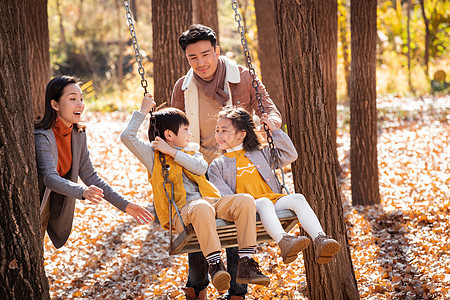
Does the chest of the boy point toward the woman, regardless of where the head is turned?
no

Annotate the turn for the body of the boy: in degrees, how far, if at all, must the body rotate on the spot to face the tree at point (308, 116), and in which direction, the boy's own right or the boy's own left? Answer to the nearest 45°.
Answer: approximately 90° to the boy's own left

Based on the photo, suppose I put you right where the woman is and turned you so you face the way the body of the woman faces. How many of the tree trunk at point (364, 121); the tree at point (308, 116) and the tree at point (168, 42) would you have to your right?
0

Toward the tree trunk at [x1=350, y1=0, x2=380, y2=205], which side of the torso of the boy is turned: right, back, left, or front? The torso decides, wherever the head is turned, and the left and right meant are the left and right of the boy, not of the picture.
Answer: left

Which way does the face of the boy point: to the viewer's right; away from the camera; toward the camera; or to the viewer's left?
to the viewer's right

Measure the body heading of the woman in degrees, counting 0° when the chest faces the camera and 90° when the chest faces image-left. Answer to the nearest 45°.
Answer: approximately 315°

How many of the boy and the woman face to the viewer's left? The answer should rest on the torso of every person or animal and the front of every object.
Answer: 0

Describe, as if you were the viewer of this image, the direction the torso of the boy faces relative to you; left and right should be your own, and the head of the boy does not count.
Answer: facing the viewer and to the right of the viewer

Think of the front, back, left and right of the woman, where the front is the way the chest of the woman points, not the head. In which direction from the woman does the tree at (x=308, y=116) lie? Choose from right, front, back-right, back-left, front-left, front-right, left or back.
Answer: front-left

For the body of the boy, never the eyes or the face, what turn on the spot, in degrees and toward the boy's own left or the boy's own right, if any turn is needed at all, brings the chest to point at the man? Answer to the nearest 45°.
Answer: approximately 135° to the boy's own left

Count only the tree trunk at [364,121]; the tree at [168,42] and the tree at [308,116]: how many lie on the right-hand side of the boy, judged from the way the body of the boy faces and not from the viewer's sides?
0
